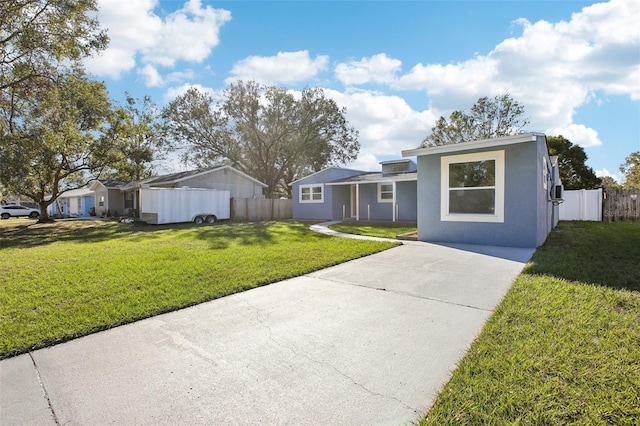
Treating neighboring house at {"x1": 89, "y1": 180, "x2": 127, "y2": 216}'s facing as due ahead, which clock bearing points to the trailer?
The trailer is roughly at 10 o'clock from the neighboring house.

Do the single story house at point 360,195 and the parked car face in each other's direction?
no

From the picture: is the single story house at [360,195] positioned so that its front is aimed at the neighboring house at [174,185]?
no

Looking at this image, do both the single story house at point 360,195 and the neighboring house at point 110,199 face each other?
no

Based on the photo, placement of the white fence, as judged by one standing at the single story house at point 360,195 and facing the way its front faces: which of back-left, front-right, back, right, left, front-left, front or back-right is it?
left

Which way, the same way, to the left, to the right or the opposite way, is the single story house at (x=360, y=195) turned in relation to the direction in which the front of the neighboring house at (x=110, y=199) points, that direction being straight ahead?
the same way

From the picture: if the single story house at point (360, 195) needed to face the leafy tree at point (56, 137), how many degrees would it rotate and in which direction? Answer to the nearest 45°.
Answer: approximately 90° to its right

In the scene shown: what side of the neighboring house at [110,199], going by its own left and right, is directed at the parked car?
right

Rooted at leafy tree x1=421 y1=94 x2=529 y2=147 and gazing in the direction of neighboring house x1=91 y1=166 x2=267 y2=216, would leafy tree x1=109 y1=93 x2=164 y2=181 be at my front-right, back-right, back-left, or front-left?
front-right

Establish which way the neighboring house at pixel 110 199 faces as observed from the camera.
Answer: facing the viewer and to the left of the viewer

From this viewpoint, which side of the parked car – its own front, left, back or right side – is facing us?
right

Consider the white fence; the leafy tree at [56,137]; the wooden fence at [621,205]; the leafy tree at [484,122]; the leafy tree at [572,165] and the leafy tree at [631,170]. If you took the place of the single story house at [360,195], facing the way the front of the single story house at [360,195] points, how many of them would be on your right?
1

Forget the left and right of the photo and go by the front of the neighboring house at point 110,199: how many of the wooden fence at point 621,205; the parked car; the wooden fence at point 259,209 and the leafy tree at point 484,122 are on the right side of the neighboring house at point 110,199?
1

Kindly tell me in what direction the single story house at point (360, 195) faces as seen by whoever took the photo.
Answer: facing the viewer

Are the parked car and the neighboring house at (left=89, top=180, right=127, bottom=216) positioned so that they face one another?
no

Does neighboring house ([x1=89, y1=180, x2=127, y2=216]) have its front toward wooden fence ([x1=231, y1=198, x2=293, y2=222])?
no
